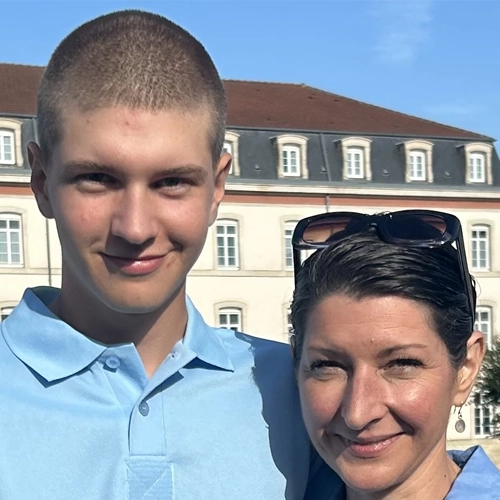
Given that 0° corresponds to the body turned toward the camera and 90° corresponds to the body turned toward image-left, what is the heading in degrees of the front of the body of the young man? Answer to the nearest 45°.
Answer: approximately 0°

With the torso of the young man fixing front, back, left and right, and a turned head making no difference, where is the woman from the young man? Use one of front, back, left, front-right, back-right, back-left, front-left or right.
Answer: left
